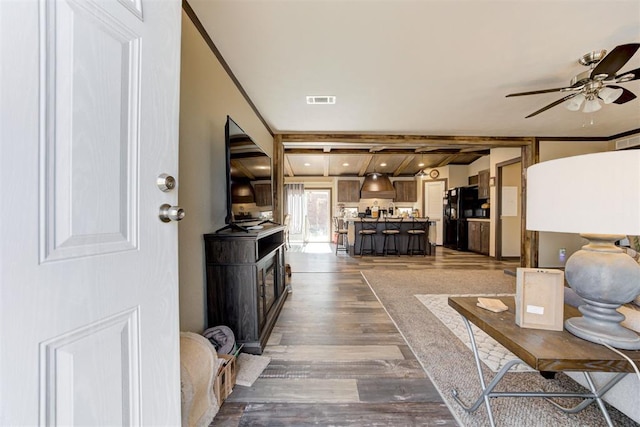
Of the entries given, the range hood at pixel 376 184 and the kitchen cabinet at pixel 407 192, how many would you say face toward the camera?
2

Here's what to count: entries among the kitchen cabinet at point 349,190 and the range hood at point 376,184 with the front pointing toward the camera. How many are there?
2

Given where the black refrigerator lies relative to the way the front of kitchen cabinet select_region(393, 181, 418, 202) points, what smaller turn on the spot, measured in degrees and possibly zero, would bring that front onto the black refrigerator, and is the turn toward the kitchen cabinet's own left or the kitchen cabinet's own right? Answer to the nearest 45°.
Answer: approximately 45° to the kitchen cabinet's own left

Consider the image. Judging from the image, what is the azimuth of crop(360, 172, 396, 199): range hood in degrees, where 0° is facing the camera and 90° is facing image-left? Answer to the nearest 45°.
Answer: approximately 0°

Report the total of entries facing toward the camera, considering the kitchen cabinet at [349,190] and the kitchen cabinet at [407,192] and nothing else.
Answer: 2

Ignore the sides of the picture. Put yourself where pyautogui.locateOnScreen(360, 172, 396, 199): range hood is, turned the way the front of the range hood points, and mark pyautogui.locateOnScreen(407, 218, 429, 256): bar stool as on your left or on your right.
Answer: on your left

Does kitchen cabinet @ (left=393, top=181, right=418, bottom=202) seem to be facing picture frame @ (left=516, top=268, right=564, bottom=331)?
yes

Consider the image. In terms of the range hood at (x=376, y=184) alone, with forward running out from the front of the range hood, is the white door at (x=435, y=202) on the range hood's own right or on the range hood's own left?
on the range hood's own left
